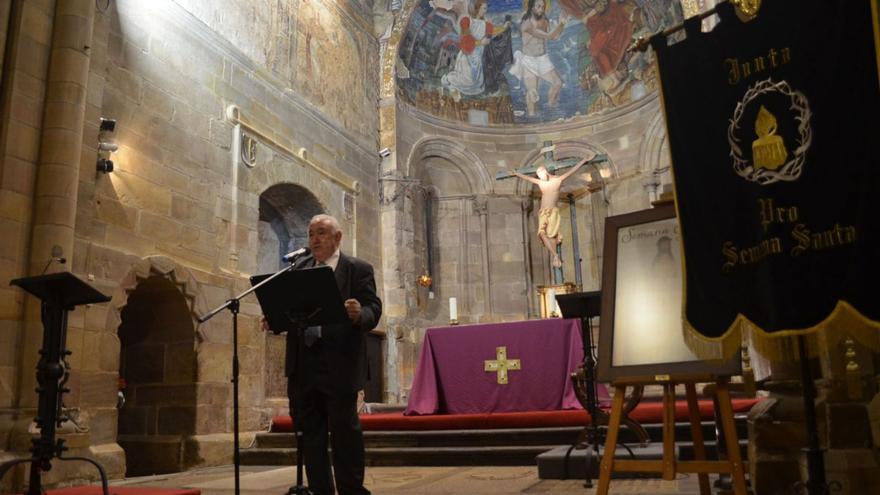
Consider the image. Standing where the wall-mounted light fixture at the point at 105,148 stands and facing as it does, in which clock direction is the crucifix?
The crucifix is roughly at 11 o'clock from the wall-mounted light fixture.

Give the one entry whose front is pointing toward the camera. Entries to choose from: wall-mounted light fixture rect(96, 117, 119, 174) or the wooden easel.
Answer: the wooden easel

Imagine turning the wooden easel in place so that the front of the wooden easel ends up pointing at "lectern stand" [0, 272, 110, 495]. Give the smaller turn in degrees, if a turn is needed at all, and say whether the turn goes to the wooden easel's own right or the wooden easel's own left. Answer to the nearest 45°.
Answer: approximately 90° to the wooden easel's own right

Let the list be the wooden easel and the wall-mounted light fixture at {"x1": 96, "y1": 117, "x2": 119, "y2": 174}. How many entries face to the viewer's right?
1

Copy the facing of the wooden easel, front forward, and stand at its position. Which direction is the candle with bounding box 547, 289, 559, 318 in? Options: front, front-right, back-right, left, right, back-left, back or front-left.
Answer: back

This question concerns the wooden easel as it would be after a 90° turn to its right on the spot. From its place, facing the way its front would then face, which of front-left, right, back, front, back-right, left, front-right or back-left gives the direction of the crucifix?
right

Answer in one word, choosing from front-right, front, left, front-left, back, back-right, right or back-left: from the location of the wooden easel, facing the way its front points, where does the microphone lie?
right

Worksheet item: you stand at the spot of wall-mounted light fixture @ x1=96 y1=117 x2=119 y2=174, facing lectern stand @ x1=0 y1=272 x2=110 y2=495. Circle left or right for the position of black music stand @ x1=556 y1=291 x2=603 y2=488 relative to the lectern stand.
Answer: left

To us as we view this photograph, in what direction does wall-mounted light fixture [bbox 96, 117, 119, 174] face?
facing to the right of the viewer

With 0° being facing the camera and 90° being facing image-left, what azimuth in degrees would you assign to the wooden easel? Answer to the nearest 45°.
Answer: approximately 0°
